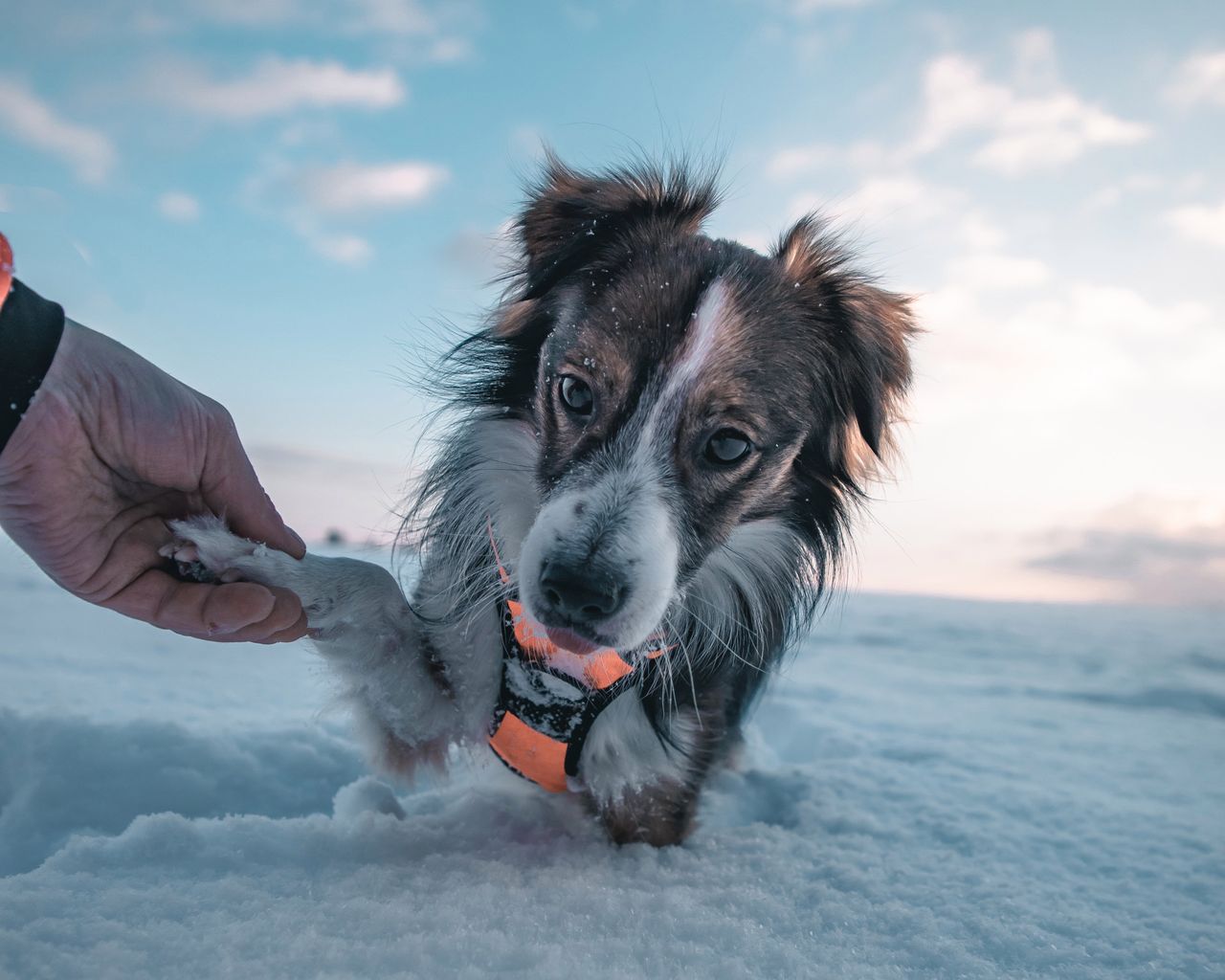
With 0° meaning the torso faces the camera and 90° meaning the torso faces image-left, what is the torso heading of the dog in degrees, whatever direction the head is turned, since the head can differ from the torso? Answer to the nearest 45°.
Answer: approximately 0°
